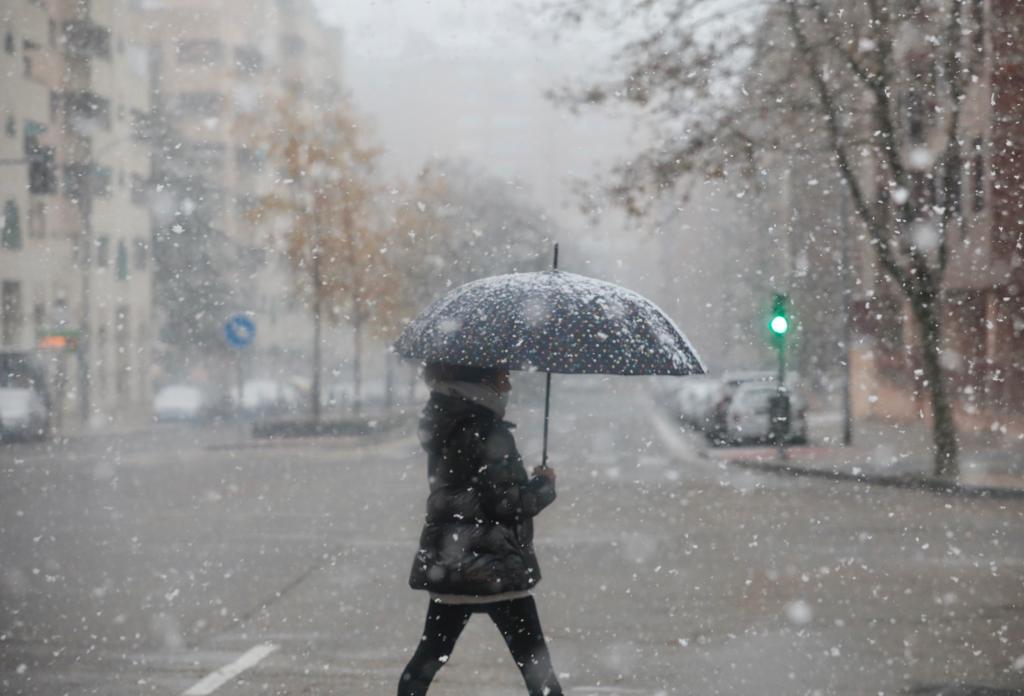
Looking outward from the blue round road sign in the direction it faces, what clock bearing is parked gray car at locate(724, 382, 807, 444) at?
The parked gray car is roughly at 9 o'clock from the blue round road sign.

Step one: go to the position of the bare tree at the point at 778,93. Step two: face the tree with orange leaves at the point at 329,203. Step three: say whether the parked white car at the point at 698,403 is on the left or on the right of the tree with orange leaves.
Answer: right

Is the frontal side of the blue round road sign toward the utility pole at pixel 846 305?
no

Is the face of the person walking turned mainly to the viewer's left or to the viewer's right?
to the viewer's right

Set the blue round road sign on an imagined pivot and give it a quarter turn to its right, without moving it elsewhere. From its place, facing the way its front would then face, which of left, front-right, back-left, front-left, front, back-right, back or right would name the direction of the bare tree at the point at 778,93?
back-left

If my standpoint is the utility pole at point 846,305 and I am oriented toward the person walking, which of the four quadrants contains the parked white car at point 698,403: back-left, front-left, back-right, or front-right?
back-right

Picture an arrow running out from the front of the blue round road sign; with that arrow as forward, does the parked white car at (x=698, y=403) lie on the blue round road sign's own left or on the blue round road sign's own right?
on the blue round road sign's own left

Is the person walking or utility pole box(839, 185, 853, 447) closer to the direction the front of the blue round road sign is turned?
the person walking

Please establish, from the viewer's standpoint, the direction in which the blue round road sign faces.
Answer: facing the viewer

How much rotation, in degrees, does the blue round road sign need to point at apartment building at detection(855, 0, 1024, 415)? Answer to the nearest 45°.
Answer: approximately 90° to its left

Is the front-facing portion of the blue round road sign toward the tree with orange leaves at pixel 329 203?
no

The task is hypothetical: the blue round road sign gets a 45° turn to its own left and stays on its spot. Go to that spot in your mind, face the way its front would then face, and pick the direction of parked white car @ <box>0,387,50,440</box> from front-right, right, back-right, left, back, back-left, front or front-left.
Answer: back

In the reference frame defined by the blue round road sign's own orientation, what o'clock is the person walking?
The person walking is roughly at 12 o'clock from the blue round road sign.
